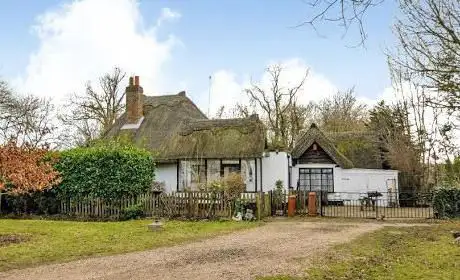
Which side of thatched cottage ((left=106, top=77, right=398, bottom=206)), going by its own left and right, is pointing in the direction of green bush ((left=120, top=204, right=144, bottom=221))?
front

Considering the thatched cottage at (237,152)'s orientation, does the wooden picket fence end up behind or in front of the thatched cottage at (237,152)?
in front

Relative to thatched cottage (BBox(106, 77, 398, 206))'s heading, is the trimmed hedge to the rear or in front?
in front

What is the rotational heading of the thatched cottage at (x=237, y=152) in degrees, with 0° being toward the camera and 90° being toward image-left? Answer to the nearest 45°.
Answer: approximately 0°

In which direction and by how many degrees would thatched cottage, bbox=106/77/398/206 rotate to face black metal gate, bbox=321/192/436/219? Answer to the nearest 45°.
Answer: approximately 90° to its left
